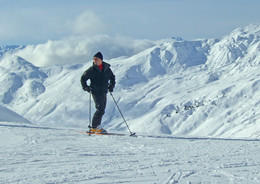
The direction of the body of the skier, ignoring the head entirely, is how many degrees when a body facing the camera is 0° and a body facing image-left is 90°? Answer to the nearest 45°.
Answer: approximately 315°
